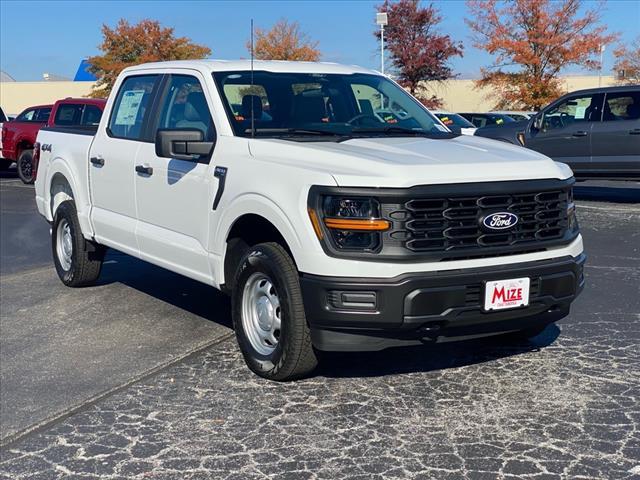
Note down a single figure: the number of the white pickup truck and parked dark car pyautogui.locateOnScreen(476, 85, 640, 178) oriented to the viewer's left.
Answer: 1

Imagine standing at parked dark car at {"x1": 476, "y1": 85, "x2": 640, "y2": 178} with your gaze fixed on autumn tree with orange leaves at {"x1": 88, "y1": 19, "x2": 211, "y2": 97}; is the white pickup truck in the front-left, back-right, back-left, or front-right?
back-left

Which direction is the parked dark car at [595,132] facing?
to the viewer's left

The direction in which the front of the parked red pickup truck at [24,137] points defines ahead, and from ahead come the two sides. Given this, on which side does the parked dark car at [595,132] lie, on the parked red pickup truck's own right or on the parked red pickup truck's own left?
on the parked red pickup truck's own left

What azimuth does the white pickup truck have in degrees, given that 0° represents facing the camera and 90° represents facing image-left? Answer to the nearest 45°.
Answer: approximately 315°

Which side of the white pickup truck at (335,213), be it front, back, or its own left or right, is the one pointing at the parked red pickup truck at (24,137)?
back

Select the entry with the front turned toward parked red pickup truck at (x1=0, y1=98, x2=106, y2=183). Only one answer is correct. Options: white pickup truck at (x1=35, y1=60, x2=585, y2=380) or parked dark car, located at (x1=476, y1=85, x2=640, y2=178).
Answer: the parked dark car

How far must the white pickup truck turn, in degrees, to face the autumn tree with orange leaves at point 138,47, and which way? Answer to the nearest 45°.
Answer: approximately 135° to its left

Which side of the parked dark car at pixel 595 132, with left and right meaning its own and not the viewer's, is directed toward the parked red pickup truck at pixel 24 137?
front
